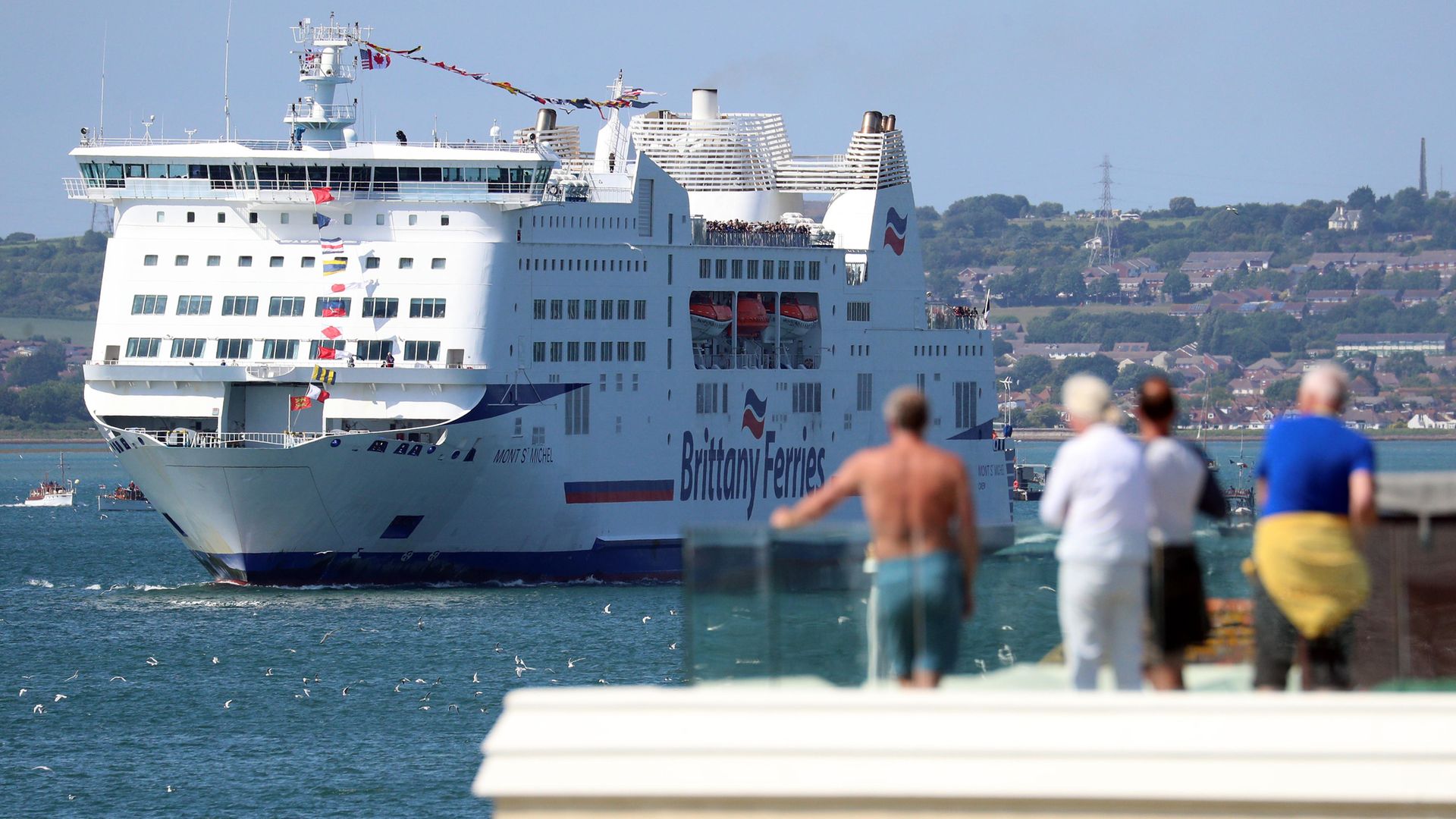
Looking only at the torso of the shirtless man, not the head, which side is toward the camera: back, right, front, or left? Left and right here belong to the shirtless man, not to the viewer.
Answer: back

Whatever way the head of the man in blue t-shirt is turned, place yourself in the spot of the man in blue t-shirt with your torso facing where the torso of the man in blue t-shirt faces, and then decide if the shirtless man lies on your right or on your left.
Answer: on your left

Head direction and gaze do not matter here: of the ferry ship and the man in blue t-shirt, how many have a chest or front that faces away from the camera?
1

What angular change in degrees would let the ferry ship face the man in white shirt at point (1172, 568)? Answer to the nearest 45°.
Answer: approximately 45° to its left

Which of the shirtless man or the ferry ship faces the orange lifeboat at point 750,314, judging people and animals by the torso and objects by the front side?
the shirtless man

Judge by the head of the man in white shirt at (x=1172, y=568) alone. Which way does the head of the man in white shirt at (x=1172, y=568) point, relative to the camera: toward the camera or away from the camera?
away from the camera

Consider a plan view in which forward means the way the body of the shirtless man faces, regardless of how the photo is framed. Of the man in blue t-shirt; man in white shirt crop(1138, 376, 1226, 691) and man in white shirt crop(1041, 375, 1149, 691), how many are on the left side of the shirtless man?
0

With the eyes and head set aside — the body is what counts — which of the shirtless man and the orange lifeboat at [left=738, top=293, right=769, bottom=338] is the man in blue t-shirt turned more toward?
the orange lifeboat

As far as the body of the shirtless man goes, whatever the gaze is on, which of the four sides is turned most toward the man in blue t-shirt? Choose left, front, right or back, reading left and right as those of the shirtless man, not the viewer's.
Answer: right

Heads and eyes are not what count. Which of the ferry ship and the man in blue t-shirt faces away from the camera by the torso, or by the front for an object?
the man in blue t-shirt

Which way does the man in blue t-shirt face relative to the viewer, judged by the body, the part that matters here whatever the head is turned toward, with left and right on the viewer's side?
facing away from the viewer

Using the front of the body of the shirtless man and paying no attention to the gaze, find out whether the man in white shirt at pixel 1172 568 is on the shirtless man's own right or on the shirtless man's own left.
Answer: on the shirtless man's own right

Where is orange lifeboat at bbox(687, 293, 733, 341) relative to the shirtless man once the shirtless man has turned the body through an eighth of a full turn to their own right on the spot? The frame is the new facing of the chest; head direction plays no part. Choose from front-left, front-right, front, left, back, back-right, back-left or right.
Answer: front-left

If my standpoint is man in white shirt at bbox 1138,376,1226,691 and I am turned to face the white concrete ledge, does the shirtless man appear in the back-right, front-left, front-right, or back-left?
front-right
